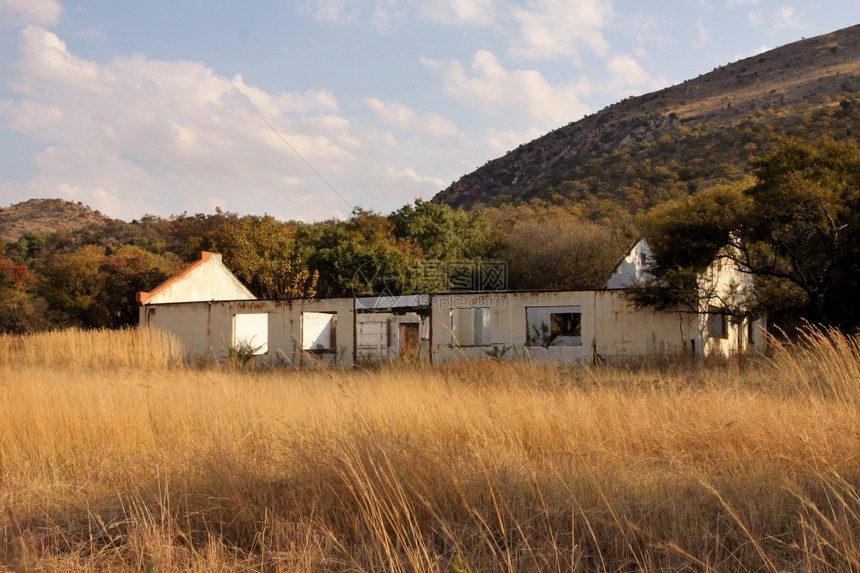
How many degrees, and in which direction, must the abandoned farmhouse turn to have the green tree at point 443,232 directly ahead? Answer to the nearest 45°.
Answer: approximately 180°

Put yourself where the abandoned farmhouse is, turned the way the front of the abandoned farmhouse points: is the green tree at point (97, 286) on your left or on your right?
on your right

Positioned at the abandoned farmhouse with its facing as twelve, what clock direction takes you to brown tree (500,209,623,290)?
The brown tree is roughly at 7 o'clock from the abandoned farmhouse.

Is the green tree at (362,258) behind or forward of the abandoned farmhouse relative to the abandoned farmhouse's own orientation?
behind

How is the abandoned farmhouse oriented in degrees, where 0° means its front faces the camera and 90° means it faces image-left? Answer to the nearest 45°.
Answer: approximately 0°

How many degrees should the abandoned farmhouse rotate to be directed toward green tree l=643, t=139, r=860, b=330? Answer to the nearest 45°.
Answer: approximately 90° to its left

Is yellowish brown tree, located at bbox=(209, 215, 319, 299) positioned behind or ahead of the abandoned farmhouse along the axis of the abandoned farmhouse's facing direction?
behind

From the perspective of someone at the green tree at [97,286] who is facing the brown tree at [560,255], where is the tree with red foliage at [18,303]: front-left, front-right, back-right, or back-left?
back-right
